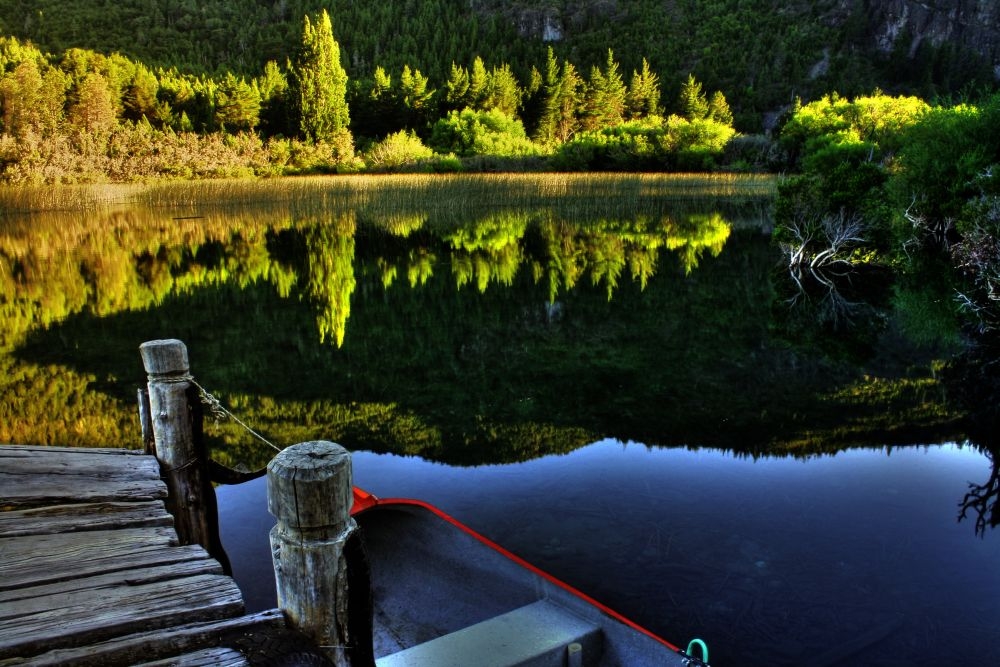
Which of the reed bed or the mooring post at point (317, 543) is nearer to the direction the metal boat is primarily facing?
the reed bed

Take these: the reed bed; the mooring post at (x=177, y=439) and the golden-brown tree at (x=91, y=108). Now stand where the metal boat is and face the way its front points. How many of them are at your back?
0

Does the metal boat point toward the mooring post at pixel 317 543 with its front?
no

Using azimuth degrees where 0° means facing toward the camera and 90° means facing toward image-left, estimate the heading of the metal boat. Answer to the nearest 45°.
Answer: approximately 135°

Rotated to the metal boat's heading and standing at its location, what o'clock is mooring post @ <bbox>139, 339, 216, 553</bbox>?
The mooring post is roughly at 11 o'clock from the metal boat.

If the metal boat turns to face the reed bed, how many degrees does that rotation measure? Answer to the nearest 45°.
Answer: approximately 45° to its right

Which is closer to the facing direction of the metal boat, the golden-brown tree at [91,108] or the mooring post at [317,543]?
the golden-brown tree

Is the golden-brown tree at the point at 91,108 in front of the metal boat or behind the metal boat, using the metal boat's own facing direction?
in front
